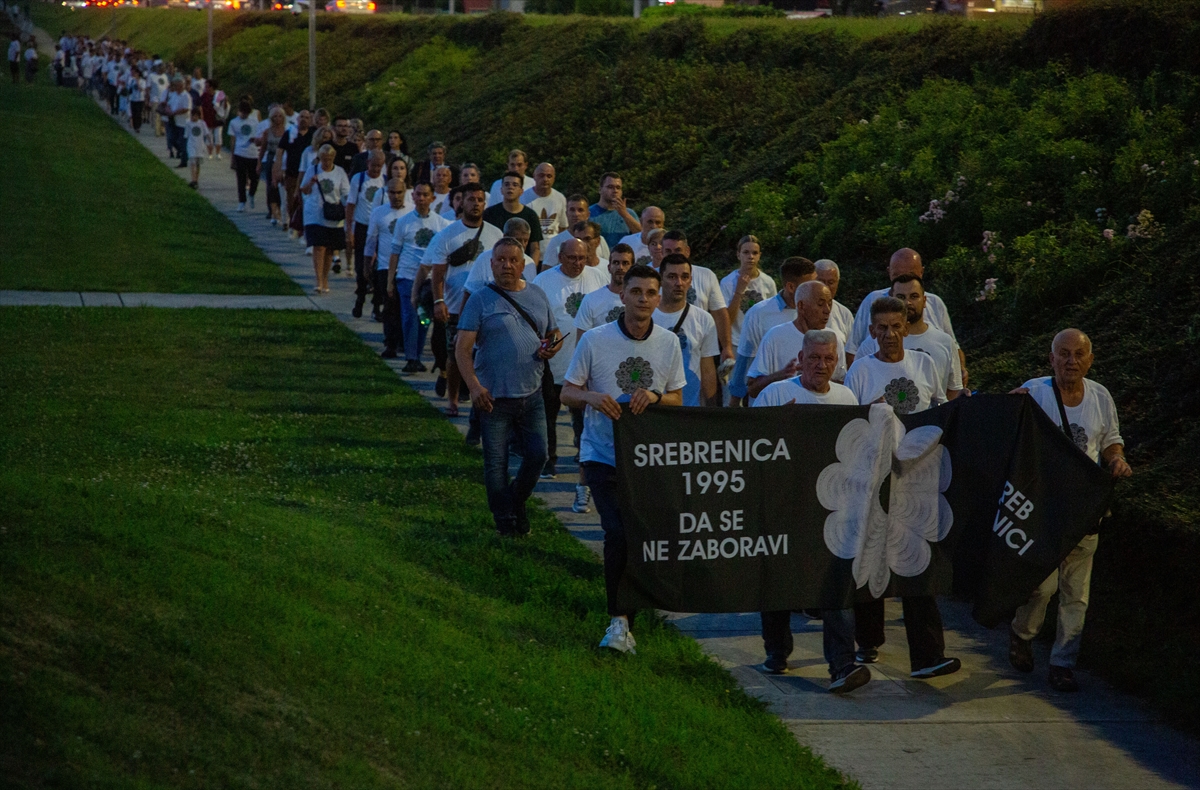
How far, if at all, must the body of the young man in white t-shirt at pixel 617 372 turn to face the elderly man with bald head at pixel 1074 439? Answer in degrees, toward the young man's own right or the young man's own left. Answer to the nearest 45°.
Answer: approximately 90° to the young man's own left

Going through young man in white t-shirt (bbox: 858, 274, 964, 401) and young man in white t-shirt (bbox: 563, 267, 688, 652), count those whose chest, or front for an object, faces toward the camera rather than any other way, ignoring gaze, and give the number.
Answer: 2

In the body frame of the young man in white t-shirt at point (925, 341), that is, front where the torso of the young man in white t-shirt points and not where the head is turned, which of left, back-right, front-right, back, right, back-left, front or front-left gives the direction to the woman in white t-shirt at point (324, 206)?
back-right

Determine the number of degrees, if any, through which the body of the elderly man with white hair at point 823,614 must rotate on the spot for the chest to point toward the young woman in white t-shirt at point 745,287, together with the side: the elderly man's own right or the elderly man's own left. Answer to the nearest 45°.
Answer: approximately 180°

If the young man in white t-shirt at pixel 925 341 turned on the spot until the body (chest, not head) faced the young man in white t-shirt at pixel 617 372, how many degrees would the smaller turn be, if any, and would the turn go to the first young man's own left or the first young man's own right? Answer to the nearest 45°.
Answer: approximately 45° to the first young man's own right

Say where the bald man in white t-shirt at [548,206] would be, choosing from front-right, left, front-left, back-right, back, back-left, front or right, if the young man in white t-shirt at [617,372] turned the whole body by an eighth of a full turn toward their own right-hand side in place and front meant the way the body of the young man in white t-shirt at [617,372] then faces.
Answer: back-right
